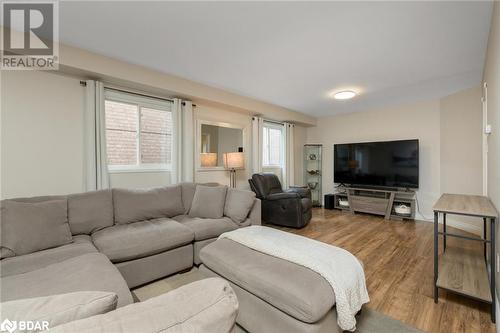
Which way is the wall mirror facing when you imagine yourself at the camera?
facing the viewer and to the right of the viewer

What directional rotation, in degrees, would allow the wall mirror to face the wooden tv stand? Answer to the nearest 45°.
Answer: approximately 45° to its left

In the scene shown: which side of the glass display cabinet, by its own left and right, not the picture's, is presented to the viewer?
front

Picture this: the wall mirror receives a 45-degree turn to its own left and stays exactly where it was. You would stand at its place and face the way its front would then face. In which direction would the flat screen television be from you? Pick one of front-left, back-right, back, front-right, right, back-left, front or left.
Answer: front

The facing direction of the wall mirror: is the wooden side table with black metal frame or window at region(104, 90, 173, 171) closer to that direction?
the wooden side table with black metal frame

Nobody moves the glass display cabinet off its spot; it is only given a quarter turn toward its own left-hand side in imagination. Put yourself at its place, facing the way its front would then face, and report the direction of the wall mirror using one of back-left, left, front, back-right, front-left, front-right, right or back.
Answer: back-right

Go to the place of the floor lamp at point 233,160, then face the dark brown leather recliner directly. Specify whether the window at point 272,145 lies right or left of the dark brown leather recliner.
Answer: left

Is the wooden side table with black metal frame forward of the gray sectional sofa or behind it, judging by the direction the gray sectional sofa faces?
forward

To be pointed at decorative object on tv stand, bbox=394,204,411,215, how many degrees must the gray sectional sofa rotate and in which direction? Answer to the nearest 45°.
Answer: approximately 45° to its left

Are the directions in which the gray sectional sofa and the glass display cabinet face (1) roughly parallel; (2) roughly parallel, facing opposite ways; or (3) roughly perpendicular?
roughly perpendicular

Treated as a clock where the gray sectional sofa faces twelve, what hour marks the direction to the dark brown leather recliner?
The dark brown leather recliner is roughly at 10 o'clock from the gray sectional sofa.
